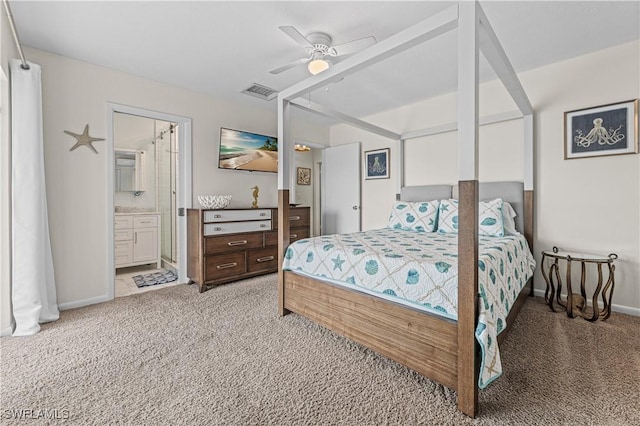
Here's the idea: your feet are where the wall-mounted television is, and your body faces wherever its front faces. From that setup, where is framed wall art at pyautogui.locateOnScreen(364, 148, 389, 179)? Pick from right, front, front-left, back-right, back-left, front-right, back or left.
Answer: front-left

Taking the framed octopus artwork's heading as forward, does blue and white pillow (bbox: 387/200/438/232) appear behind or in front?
in front

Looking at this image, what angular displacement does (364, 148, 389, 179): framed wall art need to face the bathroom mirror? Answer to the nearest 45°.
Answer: approximately 45° to its right

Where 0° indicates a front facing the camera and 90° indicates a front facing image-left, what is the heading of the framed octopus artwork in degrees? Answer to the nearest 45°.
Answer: approximately 45°

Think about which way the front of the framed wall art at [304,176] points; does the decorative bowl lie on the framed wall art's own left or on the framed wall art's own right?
on the framed wall art's own right

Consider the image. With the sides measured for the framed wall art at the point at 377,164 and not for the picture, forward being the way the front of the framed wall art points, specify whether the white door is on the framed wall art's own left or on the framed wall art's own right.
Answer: on the framed wall art's own right

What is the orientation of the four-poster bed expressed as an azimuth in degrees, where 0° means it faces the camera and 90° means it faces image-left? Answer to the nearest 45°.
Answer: approximately 45°

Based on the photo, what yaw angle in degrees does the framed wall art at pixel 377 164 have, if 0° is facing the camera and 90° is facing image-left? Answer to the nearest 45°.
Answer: approximately 45°

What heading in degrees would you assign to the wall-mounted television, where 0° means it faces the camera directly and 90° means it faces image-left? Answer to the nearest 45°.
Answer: approximately 315°

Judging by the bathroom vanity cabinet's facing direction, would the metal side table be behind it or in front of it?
in front

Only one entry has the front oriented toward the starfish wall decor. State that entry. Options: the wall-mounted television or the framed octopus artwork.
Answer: the framed octopus artwork

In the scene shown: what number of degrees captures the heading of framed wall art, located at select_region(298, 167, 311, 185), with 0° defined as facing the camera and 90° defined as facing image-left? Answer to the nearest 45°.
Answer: approximately 315°
